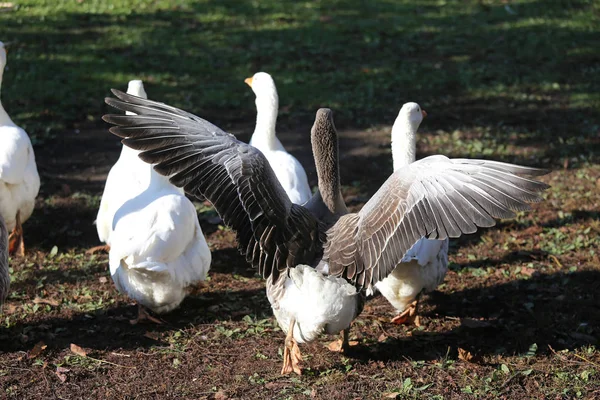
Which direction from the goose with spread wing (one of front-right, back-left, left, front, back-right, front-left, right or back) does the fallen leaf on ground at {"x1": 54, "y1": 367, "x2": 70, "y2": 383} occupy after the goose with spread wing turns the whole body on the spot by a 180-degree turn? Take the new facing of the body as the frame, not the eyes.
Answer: right

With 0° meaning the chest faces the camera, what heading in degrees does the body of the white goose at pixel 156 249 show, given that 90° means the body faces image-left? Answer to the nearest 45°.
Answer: approximately 135°

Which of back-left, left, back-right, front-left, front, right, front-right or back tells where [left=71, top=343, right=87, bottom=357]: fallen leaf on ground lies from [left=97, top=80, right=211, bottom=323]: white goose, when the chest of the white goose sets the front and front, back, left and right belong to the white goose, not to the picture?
left

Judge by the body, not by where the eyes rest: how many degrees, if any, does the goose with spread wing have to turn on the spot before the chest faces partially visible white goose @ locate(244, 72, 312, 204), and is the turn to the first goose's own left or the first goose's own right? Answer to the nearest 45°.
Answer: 0° — it already faces it

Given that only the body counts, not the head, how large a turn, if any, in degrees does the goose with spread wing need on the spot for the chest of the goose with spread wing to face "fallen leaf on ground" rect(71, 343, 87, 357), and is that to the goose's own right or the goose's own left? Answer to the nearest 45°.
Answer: approximately 90° to the goose's own left

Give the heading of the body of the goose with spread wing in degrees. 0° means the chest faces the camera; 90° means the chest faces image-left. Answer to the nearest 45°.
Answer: approximately 180°
